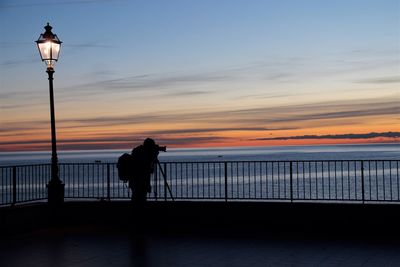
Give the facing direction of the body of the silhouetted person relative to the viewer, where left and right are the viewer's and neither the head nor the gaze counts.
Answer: facing to the right of the viewer
